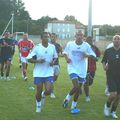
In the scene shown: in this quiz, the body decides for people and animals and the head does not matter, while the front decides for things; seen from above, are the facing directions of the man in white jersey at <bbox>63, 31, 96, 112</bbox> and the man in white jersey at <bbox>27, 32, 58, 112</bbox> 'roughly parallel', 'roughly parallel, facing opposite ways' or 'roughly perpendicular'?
roughly parallel

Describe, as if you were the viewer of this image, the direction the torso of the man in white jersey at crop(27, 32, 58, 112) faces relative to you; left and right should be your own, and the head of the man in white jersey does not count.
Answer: facing the viewer

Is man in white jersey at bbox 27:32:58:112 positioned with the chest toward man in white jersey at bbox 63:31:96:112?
no

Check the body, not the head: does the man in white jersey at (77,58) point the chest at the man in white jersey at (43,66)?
no

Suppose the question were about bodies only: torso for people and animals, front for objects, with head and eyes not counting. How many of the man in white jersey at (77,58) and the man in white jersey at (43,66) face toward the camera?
2

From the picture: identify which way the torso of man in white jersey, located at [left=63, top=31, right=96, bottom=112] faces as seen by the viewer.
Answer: toward the camera
